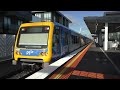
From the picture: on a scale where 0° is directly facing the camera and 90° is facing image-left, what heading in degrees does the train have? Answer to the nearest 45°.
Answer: approximately 45°

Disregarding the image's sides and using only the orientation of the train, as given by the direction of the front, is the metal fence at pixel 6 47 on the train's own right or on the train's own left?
on the train's own right
